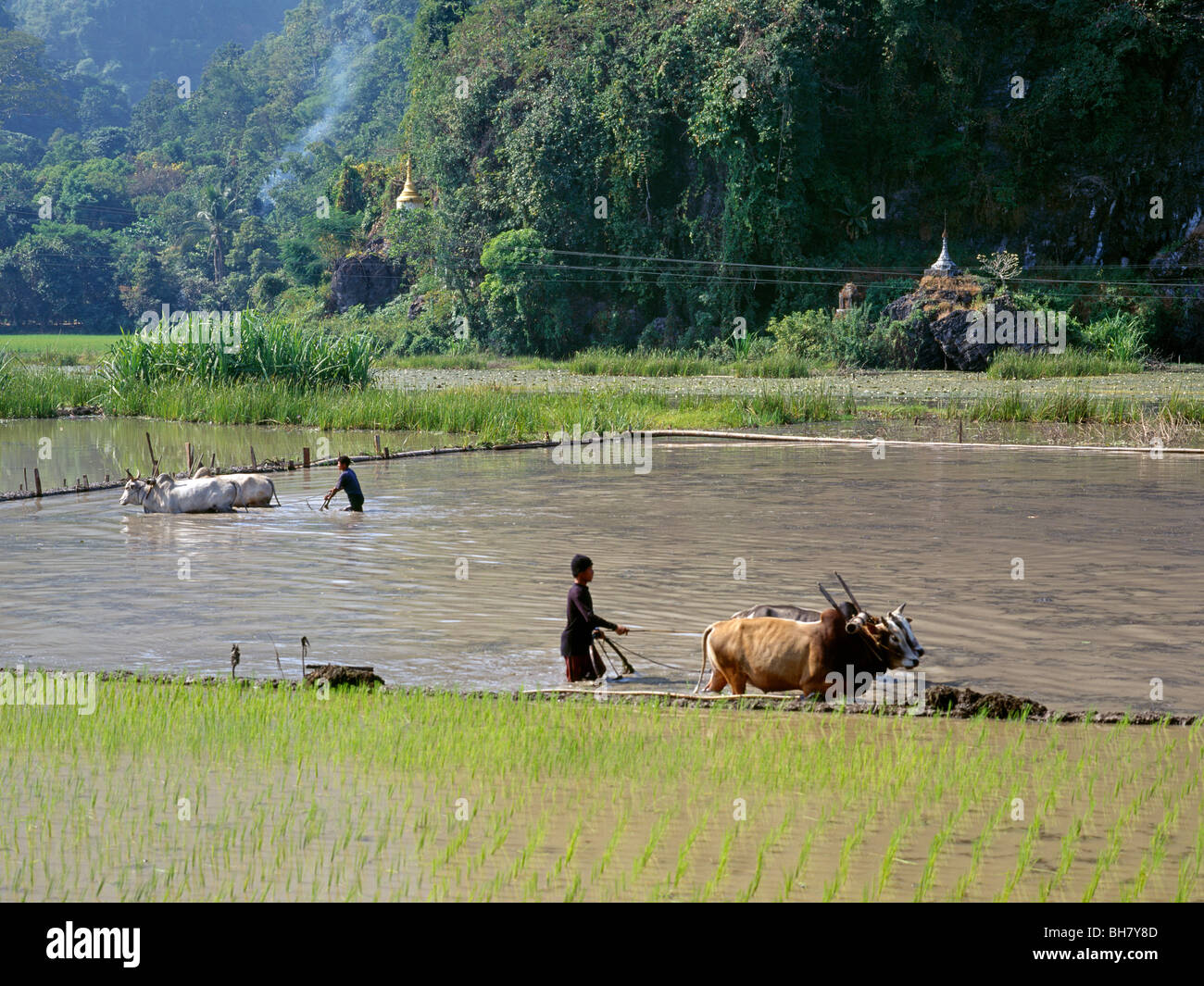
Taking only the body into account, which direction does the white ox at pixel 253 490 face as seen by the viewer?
to the viewer's left

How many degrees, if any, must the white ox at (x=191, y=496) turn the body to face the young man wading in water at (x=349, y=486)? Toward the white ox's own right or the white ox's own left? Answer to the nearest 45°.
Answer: approximately 135° to the white ox's own left

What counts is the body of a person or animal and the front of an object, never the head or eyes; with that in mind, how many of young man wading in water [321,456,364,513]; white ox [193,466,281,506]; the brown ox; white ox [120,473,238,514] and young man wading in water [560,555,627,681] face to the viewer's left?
3

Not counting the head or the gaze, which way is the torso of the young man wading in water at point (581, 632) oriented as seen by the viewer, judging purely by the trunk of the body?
to the viewer's right

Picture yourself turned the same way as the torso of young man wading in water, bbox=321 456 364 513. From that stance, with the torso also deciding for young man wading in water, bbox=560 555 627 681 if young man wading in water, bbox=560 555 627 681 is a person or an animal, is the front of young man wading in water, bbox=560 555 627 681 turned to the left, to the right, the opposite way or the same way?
the opposite way

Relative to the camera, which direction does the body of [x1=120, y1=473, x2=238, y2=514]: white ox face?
to the viewer's left

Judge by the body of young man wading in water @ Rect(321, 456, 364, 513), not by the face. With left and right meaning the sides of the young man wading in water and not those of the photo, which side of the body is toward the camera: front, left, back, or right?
left

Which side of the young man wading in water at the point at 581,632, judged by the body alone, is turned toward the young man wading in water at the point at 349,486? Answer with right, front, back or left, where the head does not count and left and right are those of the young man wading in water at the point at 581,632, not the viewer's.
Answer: left

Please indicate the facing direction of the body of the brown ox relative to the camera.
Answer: to the viewer's right

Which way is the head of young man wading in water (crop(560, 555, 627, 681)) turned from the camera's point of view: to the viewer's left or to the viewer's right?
to the viewer's right

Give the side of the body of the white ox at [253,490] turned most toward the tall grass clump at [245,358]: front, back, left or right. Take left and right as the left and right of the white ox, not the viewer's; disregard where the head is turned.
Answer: right

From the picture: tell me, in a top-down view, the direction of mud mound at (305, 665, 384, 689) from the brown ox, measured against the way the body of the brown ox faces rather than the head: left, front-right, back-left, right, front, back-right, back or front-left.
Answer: back
